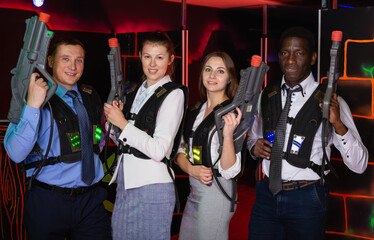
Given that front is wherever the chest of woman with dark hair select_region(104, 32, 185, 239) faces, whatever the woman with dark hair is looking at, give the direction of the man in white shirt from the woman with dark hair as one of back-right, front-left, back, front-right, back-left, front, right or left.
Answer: back-left

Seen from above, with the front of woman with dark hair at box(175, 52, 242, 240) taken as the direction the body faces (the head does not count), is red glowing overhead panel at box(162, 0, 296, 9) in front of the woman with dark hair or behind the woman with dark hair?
behind

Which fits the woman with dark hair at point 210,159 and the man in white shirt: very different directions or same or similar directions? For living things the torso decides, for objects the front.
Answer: same or similar directions

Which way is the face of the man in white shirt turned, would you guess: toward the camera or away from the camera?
toward the camera

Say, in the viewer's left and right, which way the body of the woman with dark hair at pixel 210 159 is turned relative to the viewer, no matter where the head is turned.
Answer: facing the viewer and to the left of the viewer

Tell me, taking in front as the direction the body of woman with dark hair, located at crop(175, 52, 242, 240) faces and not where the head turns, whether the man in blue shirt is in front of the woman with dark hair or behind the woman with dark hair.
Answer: in front

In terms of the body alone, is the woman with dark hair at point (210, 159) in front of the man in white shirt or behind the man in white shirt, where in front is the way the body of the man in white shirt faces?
in front

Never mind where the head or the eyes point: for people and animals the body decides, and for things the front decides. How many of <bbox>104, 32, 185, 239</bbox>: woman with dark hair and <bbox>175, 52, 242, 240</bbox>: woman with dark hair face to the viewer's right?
0

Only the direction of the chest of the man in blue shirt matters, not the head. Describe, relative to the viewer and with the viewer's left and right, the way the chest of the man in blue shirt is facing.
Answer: facing the viewer and to the right of the viewer

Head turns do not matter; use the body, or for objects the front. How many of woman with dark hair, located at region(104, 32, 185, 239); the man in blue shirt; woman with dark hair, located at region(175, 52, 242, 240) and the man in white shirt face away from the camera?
0

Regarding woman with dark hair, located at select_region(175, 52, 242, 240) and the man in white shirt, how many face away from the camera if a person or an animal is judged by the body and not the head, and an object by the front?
0

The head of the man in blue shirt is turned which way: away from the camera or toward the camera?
toward the camera
